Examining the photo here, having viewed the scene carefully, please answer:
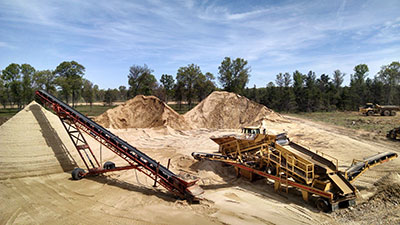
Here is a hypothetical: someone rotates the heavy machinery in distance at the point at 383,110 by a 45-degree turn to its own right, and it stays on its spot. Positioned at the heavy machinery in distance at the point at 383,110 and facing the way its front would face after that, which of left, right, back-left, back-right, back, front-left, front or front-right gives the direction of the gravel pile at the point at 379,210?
back-left

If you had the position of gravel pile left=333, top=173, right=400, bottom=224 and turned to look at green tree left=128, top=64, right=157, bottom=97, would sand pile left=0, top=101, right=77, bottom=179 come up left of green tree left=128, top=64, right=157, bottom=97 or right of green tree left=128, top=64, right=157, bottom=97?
left

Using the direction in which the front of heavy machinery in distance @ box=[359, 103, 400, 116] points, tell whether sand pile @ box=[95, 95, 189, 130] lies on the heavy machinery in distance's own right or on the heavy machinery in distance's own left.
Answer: on the heavy machinery in distance's own left

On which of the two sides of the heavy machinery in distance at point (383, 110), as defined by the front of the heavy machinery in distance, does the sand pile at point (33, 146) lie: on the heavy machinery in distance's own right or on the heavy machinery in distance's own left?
on the heavy machinery in distance's own left

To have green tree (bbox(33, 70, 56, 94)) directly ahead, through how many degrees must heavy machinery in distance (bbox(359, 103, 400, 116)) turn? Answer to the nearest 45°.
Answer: approximately 45° to its left

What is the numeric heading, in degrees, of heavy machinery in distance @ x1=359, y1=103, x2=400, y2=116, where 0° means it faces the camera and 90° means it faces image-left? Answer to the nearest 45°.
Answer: approximately 90°

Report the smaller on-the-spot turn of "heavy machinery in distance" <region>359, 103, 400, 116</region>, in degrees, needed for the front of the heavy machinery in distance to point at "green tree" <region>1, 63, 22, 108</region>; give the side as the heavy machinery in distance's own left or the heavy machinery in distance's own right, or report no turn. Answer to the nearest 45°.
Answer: approximately 45° to the heavy machinery in distance's own left

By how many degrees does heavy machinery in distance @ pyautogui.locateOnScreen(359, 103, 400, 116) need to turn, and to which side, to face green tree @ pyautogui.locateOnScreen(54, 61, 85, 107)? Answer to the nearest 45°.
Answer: approximately 45° to its left

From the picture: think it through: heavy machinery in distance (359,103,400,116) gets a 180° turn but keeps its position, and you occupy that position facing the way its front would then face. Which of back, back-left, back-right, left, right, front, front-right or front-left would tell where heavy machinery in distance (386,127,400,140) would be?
right

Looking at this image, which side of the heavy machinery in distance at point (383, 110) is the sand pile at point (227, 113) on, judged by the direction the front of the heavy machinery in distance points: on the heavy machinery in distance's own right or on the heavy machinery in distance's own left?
on the heavy machinery in distance's own left
